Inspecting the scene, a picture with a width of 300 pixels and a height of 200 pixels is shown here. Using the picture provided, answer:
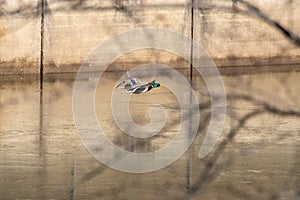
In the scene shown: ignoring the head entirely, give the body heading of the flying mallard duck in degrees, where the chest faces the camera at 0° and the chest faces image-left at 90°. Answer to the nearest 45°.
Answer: approximately 270°
